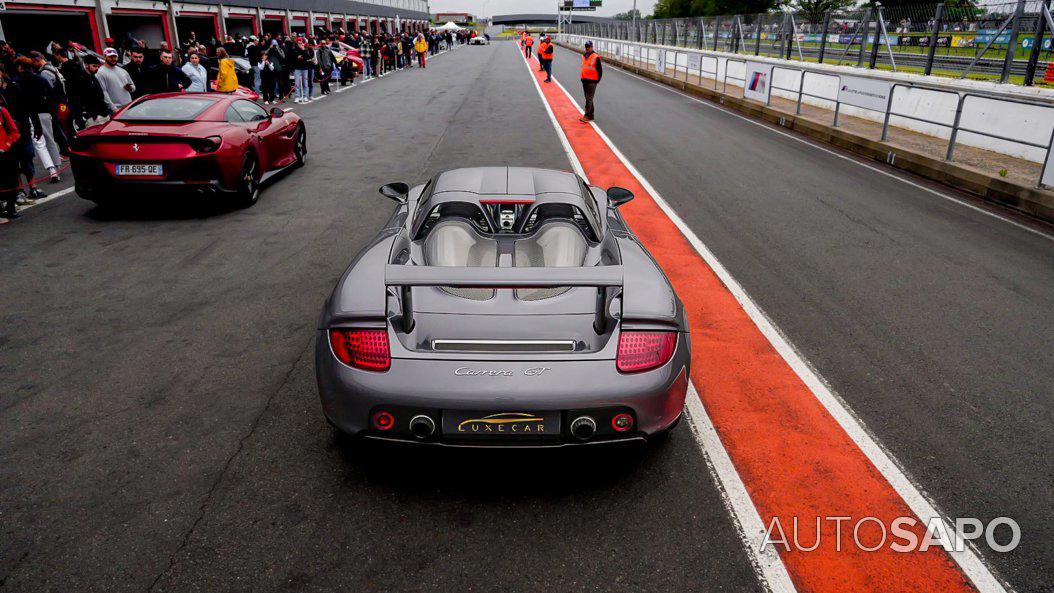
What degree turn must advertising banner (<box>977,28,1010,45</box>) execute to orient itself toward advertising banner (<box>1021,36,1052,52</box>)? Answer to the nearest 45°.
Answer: approximately 45° to its left

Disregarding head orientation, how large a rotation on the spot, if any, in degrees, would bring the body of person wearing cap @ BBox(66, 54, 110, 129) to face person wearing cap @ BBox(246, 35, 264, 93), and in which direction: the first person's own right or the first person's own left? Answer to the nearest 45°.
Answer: approximately 90° to the first person's own left

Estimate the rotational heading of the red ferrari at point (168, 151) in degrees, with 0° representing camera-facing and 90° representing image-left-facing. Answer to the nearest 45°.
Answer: approximately 225°

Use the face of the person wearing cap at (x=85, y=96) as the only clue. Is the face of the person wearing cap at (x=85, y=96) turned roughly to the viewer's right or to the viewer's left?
to the viewer's right

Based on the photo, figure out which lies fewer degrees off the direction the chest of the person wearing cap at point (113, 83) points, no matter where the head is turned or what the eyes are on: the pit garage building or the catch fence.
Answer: the catch fence

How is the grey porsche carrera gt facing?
away from the camera

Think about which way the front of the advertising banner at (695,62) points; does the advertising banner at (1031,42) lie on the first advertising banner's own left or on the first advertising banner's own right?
on the first advertising banner's own left

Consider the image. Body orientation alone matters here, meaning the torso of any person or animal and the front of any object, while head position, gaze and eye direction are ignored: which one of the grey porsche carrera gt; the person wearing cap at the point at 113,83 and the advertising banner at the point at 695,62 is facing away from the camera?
the grey porsche carrera gt

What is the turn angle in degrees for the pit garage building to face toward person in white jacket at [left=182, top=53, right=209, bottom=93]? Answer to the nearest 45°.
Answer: approximately 45° to its right

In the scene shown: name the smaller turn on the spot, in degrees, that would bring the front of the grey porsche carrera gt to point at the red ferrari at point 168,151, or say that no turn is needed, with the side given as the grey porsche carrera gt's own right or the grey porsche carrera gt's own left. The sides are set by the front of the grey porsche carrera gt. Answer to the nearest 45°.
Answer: approximately 45° to the grey porsche carrera gt's own left

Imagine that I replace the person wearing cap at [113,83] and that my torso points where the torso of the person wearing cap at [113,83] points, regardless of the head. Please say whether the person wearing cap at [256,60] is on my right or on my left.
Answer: on my left

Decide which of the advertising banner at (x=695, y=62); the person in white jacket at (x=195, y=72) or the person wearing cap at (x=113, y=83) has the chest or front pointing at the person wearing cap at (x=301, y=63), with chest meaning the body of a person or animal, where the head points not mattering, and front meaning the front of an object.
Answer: the advertising banner
